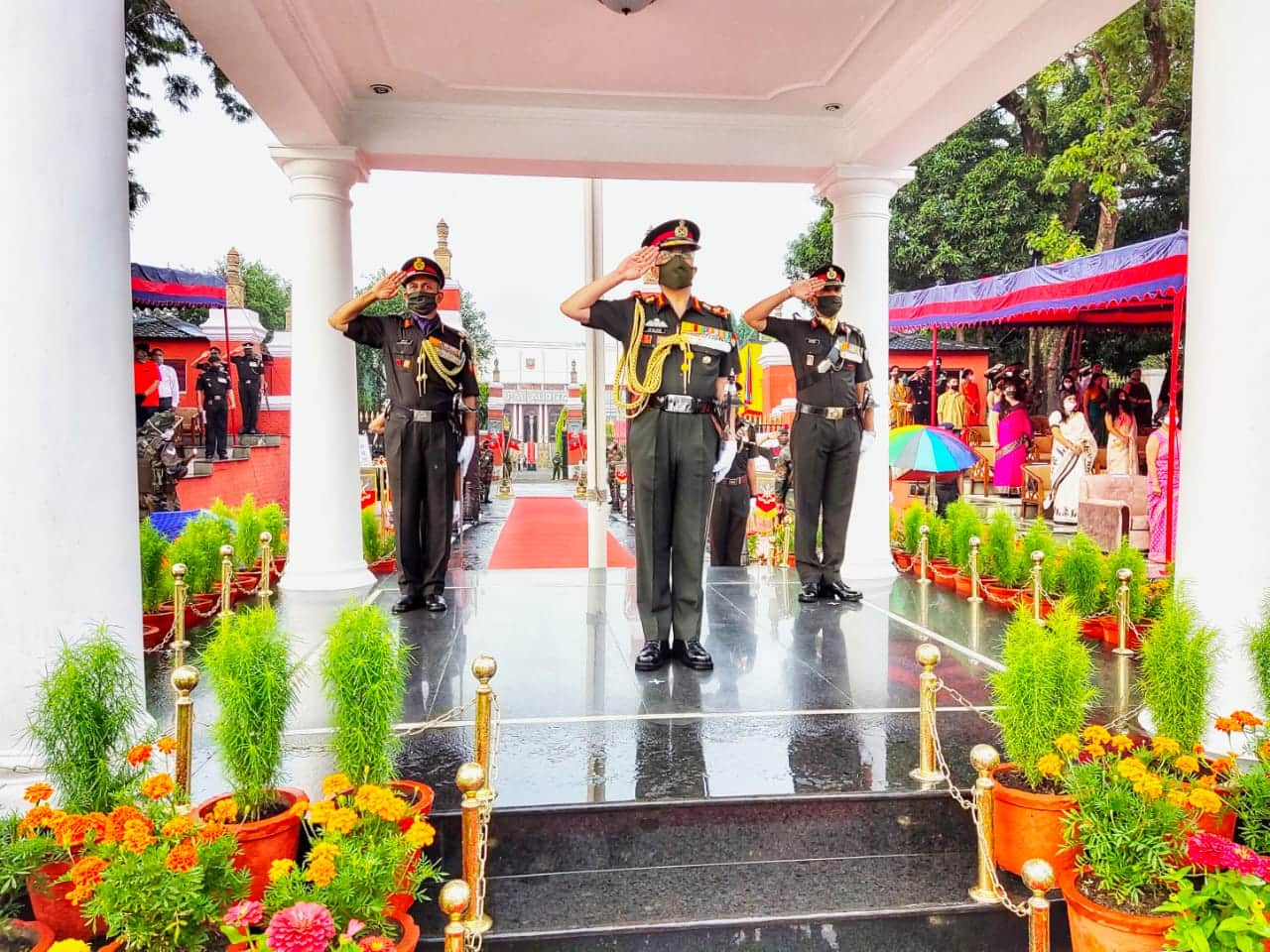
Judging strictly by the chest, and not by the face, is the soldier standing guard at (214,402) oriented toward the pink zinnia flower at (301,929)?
yes

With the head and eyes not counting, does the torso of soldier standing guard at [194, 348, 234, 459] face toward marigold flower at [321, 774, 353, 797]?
yes

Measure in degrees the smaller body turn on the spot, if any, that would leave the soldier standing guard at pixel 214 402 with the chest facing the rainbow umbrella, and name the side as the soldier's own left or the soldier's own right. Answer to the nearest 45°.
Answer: approximately 45° to the soldier's own left

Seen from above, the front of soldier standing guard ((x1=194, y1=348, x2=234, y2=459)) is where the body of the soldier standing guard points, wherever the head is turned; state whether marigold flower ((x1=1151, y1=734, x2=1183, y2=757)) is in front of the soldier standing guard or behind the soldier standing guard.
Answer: in front

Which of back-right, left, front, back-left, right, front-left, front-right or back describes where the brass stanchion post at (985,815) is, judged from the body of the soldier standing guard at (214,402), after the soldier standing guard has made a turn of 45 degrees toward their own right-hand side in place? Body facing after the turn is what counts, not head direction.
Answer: front-left

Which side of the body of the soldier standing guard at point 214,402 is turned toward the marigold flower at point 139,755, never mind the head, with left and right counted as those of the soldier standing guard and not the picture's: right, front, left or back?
front

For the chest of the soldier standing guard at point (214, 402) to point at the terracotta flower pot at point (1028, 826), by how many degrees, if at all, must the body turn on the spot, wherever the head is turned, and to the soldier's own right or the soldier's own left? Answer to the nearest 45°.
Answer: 0° — they already face it

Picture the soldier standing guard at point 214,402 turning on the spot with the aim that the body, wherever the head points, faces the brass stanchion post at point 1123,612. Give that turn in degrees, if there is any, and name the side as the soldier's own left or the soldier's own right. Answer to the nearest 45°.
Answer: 0° — they already face it

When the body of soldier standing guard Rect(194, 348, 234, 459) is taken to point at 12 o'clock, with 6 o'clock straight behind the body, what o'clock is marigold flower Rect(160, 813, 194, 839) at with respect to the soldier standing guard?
The marigold flower is roughly at 12 o'clock from the soldier standing guard.

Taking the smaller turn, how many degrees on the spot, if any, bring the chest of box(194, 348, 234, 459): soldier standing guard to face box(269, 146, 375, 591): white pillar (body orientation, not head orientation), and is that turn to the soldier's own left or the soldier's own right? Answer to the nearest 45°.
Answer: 0° — they already face it

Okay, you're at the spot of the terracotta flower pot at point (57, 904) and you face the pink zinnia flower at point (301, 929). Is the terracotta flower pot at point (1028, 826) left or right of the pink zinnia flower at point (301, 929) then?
left

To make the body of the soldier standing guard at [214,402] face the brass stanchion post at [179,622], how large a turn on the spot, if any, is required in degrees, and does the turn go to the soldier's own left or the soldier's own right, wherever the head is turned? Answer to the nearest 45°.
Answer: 0° — they already face it

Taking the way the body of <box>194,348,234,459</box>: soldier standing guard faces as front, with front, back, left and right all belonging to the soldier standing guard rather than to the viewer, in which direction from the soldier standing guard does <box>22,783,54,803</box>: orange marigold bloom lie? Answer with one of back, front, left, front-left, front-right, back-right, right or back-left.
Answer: front

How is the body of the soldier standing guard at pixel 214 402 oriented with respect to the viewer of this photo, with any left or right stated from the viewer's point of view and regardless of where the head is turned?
facing the viewer

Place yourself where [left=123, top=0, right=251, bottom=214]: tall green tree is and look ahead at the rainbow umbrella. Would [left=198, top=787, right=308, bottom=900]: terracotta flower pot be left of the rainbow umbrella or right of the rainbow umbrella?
right

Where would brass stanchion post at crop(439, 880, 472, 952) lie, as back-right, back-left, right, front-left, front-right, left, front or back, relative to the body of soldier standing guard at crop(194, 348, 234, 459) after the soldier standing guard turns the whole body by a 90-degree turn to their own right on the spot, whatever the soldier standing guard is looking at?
left

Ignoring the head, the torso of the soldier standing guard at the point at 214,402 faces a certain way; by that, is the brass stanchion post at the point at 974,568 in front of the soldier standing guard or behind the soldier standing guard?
in front

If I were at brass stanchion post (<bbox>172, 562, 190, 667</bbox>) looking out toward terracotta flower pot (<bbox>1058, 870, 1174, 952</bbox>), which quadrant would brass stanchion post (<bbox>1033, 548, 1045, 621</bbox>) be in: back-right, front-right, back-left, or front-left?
front-left

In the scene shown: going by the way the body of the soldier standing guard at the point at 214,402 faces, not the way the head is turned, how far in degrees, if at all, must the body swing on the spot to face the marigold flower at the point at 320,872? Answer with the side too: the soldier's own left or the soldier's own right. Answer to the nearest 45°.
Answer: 0° — they already face it

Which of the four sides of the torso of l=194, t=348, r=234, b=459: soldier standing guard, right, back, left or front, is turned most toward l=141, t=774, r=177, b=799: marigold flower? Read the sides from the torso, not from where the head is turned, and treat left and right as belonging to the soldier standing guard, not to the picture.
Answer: front
